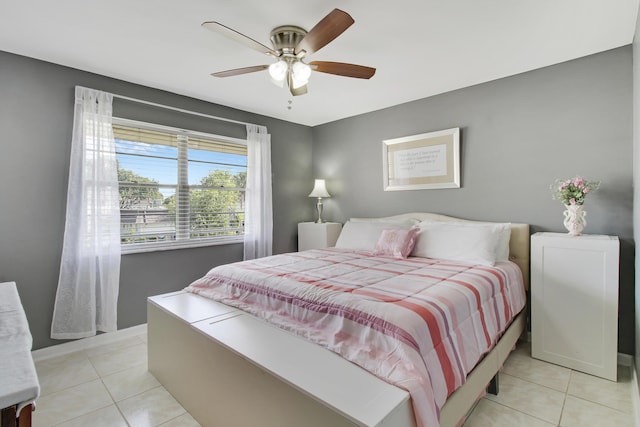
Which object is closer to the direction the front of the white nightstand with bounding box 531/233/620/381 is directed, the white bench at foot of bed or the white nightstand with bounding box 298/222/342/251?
the white bench at foot of bed

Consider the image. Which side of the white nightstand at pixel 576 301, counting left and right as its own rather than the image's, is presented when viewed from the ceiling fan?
front

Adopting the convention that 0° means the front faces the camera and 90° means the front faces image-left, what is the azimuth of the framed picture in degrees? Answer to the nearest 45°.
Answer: approximately 45°

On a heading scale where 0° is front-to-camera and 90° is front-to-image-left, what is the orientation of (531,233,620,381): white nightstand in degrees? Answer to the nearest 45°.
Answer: approximately 45°

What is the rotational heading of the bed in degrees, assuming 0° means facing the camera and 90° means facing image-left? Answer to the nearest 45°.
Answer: approximately 45°

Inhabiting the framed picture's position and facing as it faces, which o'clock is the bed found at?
The bed is roughly at 11 o'clock from the framed picture.

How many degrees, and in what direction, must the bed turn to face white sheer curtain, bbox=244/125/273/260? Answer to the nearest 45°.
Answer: approximately 90° to its right

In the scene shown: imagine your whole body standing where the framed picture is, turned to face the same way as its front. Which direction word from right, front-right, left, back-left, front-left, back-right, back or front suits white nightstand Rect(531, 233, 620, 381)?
left

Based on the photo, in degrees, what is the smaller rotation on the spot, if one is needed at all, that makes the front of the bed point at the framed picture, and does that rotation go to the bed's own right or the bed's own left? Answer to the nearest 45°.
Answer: approximately 180°

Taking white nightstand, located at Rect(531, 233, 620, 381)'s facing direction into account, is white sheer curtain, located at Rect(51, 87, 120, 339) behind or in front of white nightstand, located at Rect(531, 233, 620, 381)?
in front

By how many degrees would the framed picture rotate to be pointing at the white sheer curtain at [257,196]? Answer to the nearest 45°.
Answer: approximately 45° to its right

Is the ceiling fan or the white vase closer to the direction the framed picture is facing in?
the ceiling fan
